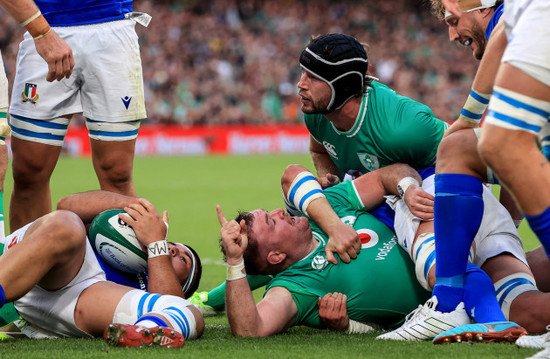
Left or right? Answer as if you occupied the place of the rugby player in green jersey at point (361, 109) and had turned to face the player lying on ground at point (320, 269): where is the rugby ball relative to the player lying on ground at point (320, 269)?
right

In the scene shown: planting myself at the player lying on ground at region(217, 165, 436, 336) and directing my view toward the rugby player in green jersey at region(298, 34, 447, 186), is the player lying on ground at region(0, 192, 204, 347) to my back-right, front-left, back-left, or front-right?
back-left

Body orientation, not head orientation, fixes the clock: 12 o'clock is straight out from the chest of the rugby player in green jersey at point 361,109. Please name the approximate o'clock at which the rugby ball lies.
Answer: The rugby ball is roughly at 12 o'clock from the rugby player in green jersey.

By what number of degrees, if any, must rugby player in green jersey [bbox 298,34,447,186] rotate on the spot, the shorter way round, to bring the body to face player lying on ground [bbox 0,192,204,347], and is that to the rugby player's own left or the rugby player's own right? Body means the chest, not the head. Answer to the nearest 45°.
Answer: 0° — they already face them

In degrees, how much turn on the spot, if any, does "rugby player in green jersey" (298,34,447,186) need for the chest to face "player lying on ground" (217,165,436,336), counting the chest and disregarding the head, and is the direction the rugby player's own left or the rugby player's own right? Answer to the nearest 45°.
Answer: approximately 45° to the rugby player's own left

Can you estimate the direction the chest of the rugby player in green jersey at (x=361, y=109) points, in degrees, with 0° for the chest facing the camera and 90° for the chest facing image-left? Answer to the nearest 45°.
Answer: approximately 45°
